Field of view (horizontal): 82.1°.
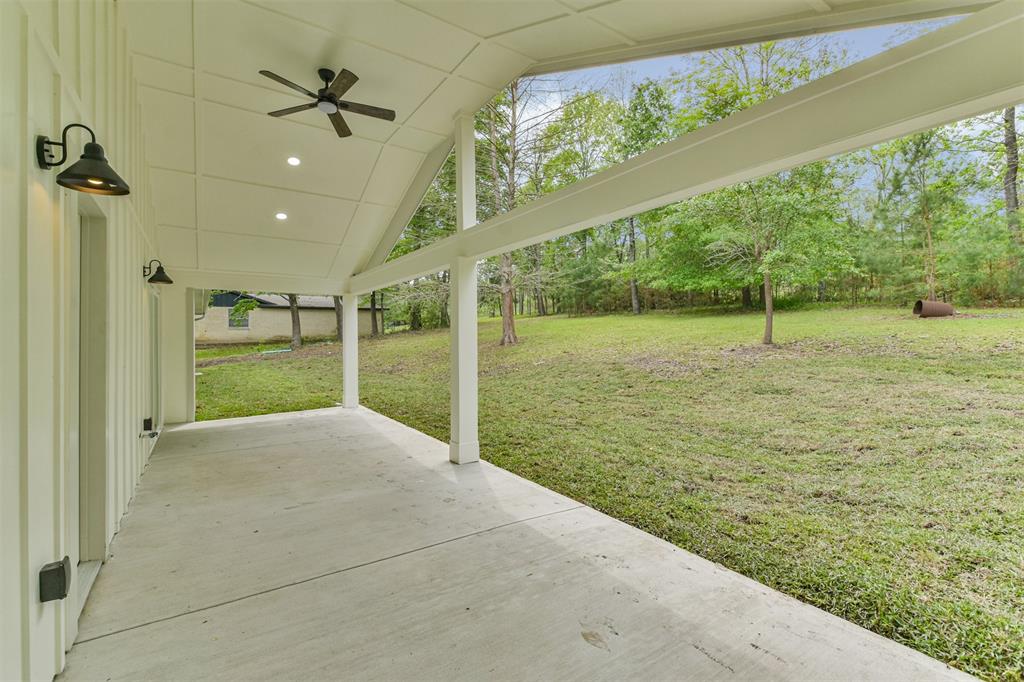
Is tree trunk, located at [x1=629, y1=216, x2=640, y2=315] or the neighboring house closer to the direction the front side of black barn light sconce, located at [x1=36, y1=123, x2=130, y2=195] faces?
the tree trunk

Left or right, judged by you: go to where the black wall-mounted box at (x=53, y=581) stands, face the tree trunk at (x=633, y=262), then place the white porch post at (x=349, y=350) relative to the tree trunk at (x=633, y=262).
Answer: left

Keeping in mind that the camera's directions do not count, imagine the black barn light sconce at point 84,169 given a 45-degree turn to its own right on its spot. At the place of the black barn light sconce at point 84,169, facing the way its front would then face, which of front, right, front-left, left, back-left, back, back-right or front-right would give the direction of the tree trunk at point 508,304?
left

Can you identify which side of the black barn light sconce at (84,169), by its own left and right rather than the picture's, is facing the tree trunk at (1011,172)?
front

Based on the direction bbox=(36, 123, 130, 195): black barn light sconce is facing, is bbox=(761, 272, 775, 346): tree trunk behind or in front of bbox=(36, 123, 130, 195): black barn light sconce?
in front

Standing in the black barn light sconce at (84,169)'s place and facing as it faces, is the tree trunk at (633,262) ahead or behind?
ahead

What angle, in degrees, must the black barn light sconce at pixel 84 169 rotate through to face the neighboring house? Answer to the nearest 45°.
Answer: approximately 90° to its left

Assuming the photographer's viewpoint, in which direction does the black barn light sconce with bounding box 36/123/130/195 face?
facing to the right of the viewer
